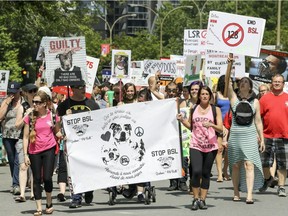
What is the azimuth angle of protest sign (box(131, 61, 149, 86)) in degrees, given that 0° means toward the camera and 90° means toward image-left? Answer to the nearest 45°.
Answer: approximately 0°

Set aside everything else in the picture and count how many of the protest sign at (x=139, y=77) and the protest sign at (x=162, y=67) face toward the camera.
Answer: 2

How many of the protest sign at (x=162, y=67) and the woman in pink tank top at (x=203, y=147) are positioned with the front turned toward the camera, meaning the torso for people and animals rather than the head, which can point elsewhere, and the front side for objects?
2
